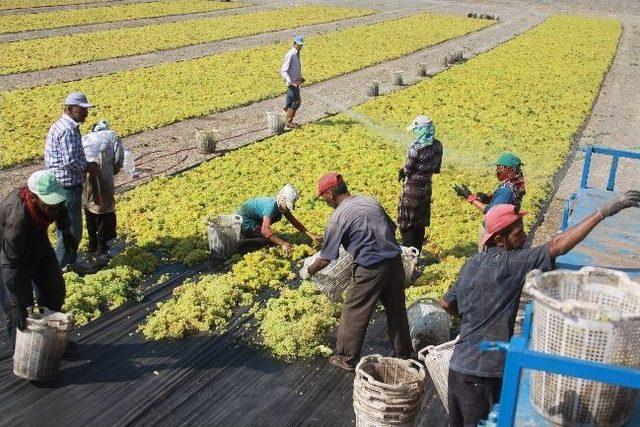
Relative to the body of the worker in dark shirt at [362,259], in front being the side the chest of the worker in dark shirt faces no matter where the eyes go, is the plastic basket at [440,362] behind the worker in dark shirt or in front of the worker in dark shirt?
behind

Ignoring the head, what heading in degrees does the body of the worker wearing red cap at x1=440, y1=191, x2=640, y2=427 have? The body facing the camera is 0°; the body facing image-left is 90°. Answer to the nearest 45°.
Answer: approximately 225°

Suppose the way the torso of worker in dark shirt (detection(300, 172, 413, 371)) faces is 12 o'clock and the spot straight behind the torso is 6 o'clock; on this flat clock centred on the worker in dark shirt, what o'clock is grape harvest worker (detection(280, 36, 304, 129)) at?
The grape harvest worker is roughly at 1 o'clock from the worker in dark shirt.

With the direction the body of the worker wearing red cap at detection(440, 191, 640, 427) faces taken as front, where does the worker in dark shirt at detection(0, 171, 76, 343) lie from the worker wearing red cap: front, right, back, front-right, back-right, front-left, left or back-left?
back-left

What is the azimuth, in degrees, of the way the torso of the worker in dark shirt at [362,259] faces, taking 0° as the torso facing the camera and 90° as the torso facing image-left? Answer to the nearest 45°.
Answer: approximately 135°

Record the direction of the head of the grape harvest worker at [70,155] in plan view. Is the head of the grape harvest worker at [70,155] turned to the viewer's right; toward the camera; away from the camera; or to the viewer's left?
to the viewer's right

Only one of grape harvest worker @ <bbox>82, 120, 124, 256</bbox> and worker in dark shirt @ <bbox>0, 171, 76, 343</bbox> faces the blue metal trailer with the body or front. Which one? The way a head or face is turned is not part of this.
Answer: the worker in dark shirt

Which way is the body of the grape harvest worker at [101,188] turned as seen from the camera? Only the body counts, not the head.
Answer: away from the camera

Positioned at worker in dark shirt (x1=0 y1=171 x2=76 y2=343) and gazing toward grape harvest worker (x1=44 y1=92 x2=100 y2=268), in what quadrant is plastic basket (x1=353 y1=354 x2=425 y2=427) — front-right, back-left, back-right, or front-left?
back-right

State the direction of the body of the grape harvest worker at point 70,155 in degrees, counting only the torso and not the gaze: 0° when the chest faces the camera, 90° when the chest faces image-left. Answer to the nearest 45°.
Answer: approximately 270°
